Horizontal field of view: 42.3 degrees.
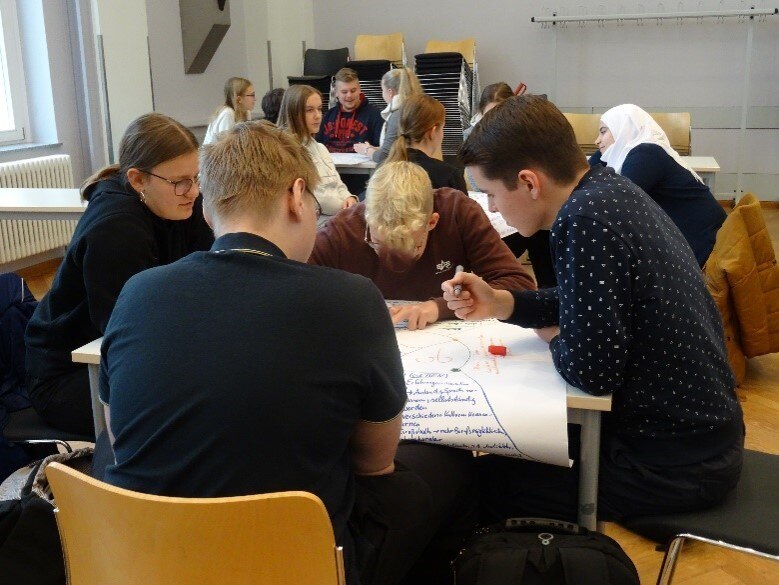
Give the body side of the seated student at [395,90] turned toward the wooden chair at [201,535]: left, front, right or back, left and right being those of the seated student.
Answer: left

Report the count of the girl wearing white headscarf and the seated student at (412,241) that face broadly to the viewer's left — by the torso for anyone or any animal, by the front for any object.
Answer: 1

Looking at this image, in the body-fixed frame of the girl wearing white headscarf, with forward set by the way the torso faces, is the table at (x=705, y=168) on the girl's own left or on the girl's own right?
on the girl's own right

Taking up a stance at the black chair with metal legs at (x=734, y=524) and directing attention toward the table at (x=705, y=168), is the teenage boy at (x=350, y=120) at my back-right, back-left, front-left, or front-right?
front-left

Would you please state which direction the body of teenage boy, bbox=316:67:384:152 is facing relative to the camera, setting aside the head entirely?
toward the camera

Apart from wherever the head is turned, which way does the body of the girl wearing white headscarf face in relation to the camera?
to the viewer's left

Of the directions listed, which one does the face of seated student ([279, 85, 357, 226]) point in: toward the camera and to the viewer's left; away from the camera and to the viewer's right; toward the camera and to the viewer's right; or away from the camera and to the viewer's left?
toward the camera and to the viewer's right

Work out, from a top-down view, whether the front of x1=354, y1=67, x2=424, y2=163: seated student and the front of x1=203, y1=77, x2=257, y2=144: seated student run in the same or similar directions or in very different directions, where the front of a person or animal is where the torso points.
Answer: very different directions

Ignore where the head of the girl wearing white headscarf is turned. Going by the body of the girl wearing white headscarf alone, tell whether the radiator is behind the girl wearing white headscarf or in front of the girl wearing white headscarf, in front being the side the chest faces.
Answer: in front

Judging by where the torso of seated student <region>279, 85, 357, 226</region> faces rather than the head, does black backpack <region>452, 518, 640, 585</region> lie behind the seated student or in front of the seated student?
in front

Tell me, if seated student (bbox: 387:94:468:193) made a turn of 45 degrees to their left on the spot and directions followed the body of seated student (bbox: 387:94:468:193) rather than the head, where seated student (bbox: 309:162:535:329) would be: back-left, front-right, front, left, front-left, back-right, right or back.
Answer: back

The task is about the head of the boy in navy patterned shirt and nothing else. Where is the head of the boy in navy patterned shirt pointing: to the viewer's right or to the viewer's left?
to the viewer's left

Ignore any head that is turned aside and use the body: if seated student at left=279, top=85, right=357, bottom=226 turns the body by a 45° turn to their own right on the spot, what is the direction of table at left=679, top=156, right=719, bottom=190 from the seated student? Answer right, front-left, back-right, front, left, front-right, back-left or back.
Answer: left
